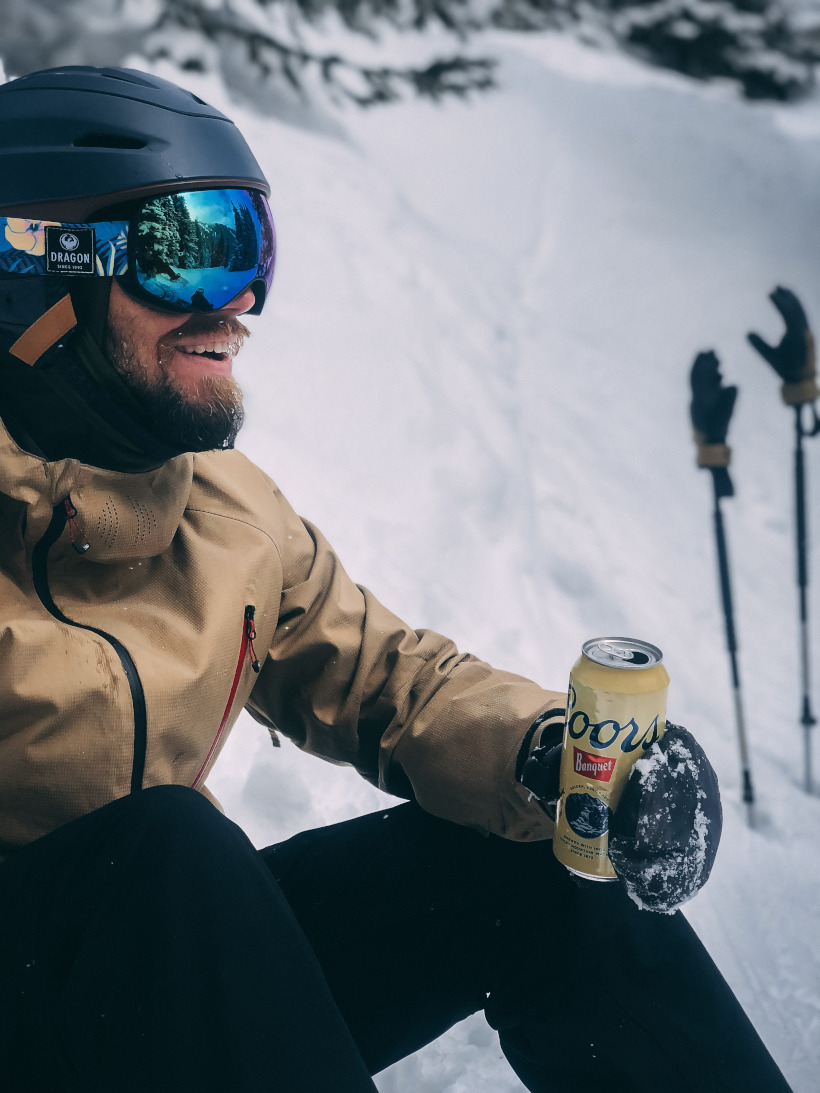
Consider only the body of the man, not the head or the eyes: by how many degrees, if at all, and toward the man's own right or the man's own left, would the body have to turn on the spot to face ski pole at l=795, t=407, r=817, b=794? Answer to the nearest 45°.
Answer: approximately 90° to the man's own left

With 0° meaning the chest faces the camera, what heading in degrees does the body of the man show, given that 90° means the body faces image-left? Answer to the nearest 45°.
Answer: approximately 315°
